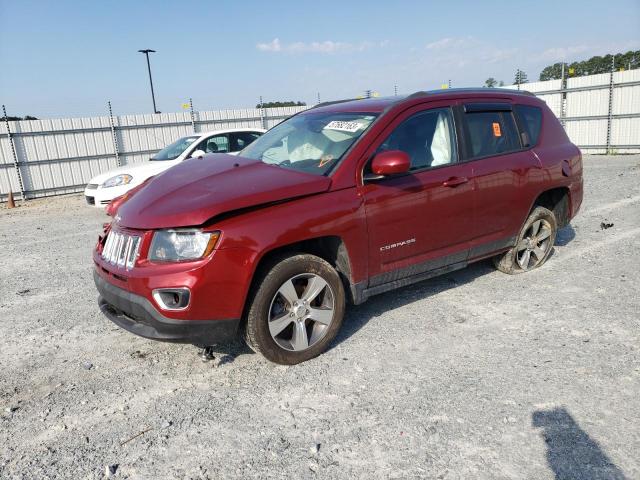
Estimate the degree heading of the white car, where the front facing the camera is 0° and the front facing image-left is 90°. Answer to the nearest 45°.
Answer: approximately 45°

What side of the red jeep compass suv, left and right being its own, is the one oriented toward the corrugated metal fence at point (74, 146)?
right

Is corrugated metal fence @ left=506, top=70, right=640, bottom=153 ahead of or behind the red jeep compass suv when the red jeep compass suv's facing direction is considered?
behind

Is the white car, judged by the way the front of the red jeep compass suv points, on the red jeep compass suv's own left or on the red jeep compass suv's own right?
on the red jeep compass suv's own right

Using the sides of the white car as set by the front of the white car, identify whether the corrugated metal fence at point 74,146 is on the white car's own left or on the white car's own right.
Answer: on the white car's own right

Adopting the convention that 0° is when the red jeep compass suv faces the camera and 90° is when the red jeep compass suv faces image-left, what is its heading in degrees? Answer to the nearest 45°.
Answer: approximately 45°

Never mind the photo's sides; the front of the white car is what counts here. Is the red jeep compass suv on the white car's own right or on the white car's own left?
on the white car's own left
